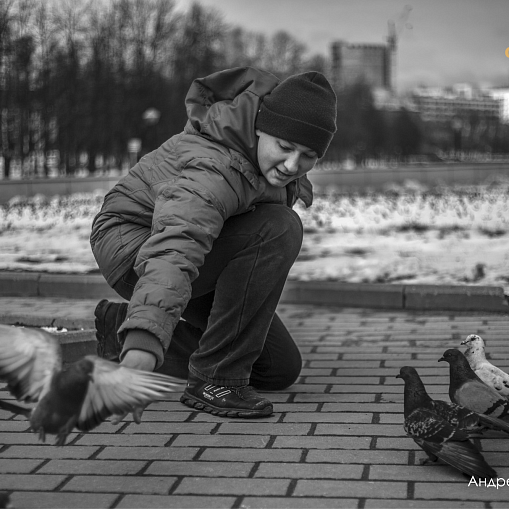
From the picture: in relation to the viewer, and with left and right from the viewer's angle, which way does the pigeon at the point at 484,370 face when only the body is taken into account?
facing to the left of the viewer

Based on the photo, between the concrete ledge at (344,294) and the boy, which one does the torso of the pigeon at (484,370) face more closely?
the boy

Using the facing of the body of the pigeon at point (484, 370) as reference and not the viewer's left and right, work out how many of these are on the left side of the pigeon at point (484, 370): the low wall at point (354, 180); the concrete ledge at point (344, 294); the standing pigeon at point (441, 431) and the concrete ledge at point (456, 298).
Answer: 1

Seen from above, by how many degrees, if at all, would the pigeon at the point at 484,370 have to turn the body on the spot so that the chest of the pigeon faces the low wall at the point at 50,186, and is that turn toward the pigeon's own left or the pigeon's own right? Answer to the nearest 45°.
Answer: approximately 45° to the pigeon's own right

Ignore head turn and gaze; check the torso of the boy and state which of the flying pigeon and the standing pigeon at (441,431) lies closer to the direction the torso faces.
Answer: the standing pigeon

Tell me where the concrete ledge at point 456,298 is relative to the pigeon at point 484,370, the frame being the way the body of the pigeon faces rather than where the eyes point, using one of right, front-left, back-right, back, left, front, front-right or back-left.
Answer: right

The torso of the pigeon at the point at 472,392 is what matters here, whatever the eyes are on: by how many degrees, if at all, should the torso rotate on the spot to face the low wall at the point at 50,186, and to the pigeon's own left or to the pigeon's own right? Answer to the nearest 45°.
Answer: approximately 45° to the pigeon's own right

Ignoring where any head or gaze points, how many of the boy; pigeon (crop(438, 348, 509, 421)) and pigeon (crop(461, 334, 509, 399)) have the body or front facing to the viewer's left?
2

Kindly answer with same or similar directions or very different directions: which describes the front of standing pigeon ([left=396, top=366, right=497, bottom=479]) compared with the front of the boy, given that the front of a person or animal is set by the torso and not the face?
very different directions

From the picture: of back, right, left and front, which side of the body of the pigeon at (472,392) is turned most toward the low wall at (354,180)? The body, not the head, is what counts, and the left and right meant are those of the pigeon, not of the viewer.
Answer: right

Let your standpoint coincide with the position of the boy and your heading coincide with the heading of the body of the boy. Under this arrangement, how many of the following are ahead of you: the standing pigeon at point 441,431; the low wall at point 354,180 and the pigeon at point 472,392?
2

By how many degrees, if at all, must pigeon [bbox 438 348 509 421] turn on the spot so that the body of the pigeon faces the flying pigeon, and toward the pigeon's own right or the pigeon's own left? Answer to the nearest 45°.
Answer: approximately 45° to the pigeon's own left

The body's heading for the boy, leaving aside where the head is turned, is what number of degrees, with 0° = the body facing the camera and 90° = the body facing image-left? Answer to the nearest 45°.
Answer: approximately 315°

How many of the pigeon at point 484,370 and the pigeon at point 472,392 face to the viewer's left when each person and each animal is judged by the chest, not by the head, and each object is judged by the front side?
2

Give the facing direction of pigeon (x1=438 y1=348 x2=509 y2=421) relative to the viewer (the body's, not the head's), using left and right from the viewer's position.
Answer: facing to the left of the viewer

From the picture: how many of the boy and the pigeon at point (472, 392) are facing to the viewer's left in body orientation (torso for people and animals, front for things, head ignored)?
1
